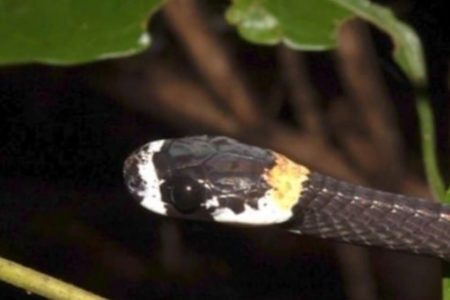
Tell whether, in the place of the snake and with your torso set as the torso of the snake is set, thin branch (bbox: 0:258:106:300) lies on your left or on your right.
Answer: on your left

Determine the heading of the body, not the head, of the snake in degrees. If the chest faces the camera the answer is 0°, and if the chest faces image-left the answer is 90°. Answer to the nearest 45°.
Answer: approximately 90°

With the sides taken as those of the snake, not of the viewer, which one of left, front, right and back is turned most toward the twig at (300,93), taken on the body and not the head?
right

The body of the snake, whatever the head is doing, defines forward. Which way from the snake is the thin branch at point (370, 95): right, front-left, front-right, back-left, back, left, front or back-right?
right

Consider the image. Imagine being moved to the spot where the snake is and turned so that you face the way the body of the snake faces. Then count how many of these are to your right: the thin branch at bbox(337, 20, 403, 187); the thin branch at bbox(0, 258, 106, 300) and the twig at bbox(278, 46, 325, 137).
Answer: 2

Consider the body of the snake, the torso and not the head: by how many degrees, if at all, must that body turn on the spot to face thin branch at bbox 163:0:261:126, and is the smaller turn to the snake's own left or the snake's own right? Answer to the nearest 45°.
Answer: approximately 90° to the snake's own right
